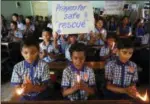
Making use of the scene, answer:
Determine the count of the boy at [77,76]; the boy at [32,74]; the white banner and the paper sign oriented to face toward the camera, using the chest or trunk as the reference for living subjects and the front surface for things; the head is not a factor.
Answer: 4

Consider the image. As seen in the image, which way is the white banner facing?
toward the camera

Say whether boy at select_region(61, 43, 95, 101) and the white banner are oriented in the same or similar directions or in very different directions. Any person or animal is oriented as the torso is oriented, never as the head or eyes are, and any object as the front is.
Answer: same or similar directions

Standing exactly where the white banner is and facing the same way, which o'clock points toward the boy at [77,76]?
The boy is roughly at 12 o'clock from the white banner.

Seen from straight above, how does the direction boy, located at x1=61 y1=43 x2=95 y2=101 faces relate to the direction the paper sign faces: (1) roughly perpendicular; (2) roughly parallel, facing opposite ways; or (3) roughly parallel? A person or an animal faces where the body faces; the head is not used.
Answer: roughly parallel

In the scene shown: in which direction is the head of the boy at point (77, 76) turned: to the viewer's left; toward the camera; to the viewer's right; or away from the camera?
toward the camera

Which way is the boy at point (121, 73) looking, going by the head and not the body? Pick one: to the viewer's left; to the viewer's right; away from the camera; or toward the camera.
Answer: toward the camera

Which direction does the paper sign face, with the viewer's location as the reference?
facing the viewer

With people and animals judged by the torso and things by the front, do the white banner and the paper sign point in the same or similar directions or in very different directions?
same or similar directions

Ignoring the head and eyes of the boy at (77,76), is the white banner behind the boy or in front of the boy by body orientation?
behind

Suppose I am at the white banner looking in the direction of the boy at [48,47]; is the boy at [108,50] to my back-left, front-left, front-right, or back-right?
front-left

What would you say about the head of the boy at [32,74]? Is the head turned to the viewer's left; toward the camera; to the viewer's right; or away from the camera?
toward the camera

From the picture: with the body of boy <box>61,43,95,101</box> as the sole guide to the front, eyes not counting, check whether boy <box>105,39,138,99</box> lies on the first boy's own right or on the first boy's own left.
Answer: on the first boy's own left

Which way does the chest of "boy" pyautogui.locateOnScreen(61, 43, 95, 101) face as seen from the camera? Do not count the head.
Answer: toward the camera
